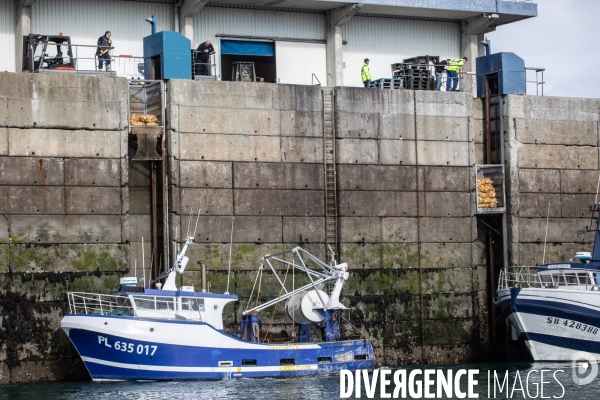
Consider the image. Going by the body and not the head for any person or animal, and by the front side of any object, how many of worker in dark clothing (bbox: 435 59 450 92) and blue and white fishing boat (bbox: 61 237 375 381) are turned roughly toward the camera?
0

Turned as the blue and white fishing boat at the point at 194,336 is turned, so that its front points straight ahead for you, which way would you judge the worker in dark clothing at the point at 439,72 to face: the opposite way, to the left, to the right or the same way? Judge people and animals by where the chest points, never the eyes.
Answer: the opposite way

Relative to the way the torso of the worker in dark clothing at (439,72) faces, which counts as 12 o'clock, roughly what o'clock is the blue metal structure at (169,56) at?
The blue metal structure is roughly at 5 o'clock from the worker in dark clothing.

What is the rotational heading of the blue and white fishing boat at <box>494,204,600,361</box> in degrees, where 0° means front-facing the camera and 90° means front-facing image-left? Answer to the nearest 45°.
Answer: approximately 45°

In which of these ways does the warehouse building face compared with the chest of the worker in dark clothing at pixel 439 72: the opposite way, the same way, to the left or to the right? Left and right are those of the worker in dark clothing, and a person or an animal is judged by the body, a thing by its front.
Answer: to the right

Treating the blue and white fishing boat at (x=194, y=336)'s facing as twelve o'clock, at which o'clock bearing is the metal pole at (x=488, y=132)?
The metal pole is roughly at 5 o'clock from the blue and white fishing boat.

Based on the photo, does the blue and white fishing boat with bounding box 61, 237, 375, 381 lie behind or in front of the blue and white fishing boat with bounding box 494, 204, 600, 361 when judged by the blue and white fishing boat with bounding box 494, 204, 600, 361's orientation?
in front

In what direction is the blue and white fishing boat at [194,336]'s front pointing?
to the viewer's left

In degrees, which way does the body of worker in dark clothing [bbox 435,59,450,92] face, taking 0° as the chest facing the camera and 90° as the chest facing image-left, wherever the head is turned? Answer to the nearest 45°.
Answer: approximately 270°

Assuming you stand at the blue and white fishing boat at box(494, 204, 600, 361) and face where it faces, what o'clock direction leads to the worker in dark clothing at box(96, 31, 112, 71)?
The worker in dark clothing is roughly at 1 o'clock from the blue and white fishing boat.

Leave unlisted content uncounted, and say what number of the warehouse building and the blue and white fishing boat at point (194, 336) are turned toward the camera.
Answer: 1

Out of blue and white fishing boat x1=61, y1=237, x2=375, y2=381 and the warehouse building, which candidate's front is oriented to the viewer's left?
the blue and white fishing boat
